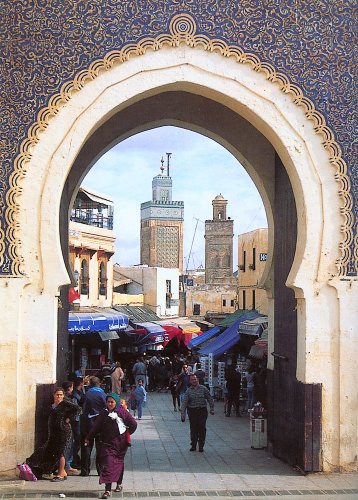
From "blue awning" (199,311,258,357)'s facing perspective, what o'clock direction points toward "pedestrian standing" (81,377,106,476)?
The pedestrian standing is roughly at 9 o'clock from the blue awning.

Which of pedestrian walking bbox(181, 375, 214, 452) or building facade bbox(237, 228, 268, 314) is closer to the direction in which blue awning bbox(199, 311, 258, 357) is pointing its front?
the pedestrian walking

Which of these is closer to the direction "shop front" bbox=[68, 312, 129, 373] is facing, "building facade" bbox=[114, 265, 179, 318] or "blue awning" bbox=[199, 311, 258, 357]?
the blue awning

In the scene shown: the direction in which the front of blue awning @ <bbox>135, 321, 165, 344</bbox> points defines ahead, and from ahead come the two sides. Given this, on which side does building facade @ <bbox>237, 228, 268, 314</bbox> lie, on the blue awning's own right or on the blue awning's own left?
on the blue awning's own left

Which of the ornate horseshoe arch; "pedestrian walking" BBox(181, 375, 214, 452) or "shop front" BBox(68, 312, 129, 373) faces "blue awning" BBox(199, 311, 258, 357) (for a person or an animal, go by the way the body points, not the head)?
the shop front

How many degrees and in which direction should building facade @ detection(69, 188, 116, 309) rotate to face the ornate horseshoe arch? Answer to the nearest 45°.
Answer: approximately 45° to its right
